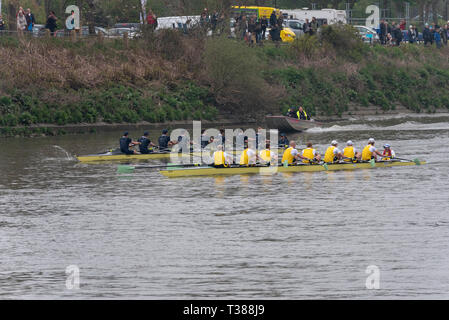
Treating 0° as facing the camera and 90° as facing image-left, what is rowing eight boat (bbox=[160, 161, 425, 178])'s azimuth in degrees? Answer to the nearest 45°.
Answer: approximately 90°

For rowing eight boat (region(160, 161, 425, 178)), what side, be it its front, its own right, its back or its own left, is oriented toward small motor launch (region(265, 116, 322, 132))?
right

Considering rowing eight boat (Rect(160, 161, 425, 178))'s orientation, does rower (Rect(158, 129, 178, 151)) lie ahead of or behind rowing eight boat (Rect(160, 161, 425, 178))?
ahead

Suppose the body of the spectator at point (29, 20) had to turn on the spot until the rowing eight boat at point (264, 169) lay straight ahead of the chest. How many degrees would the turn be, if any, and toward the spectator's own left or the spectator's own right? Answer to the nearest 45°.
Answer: approximately 45° to the spectator's own left

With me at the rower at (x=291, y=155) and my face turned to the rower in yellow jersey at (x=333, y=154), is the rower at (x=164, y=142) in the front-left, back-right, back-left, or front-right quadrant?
back-left

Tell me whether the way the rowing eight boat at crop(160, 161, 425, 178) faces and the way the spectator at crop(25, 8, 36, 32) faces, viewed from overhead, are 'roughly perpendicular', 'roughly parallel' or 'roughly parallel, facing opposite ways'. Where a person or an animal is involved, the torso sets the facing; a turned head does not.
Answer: roughly perpendicular

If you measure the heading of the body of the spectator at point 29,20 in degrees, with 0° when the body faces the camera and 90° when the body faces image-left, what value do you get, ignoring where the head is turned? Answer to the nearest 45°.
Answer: approximately 0°

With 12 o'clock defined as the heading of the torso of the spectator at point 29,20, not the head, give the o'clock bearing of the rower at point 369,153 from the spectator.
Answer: The rower is roughly at 11 o'clock from the spectator.

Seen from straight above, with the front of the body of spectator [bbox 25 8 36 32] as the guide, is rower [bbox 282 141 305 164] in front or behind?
in front
